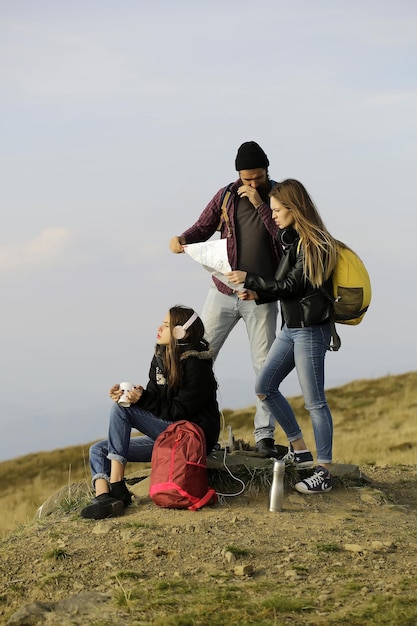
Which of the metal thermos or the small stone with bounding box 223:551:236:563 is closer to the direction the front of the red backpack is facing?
the small stone

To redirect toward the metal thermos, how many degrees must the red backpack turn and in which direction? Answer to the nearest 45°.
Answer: approximately 135° to its left

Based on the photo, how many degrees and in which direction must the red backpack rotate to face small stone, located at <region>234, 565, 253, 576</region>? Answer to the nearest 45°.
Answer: approximately 45° to its left

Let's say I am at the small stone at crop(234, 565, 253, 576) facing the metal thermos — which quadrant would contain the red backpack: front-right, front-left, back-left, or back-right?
front-left

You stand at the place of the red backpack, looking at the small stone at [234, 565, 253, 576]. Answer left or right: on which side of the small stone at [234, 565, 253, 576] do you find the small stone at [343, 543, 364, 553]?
left

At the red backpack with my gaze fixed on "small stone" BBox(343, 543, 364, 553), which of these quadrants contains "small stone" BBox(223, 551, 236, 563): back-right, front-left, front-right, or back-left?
front-right

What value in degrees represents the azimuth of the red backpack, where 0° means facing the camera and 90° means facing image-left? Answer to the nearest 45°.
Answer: approximately 45°

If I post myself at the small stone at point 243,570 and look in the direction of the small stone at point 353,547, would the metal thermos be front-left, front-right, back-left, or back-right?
front-left

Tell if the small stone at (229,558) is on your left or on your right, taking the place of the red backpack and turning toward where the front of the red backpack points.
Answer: on your left

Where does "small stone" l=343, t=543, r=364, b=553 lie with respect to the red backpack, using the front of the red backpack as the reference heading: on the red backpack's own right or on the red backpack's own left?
on the red backpack's own left
